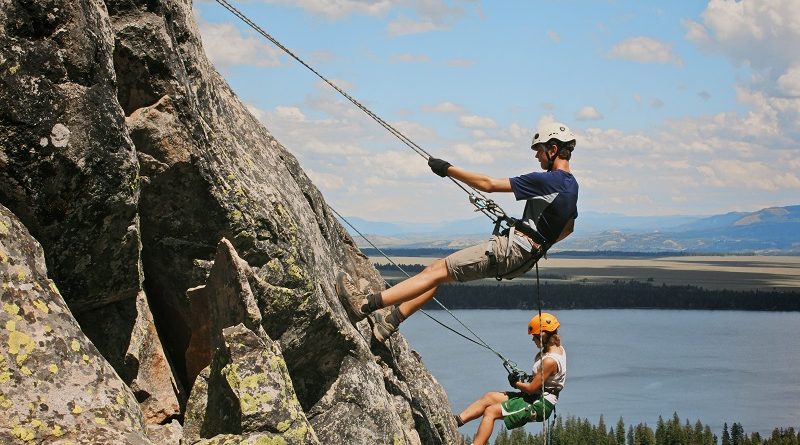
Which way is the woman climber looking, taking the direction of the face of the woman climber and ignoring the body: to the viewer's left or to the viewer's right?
to the viewer's left

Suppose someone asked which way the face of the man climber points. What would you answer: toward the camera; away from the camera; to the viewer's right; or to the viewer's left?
to the viewer's left

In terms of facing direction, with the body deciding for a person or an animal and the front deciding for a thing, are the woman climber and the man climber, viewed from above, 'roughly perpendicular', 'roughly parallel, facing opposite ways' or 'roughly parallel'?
roughly parallel

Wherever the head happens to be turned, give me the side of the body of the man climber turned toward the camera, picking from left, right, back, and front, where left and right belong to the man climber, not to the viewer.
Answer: left

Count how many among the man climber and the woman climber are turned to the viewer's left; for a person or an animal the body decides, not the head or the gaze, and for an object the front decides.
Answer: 2

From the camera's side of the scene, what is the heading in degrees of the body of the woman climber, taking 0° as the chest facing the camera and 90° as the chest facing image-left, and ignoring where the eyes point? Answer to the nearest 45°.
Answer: approximately 90°
